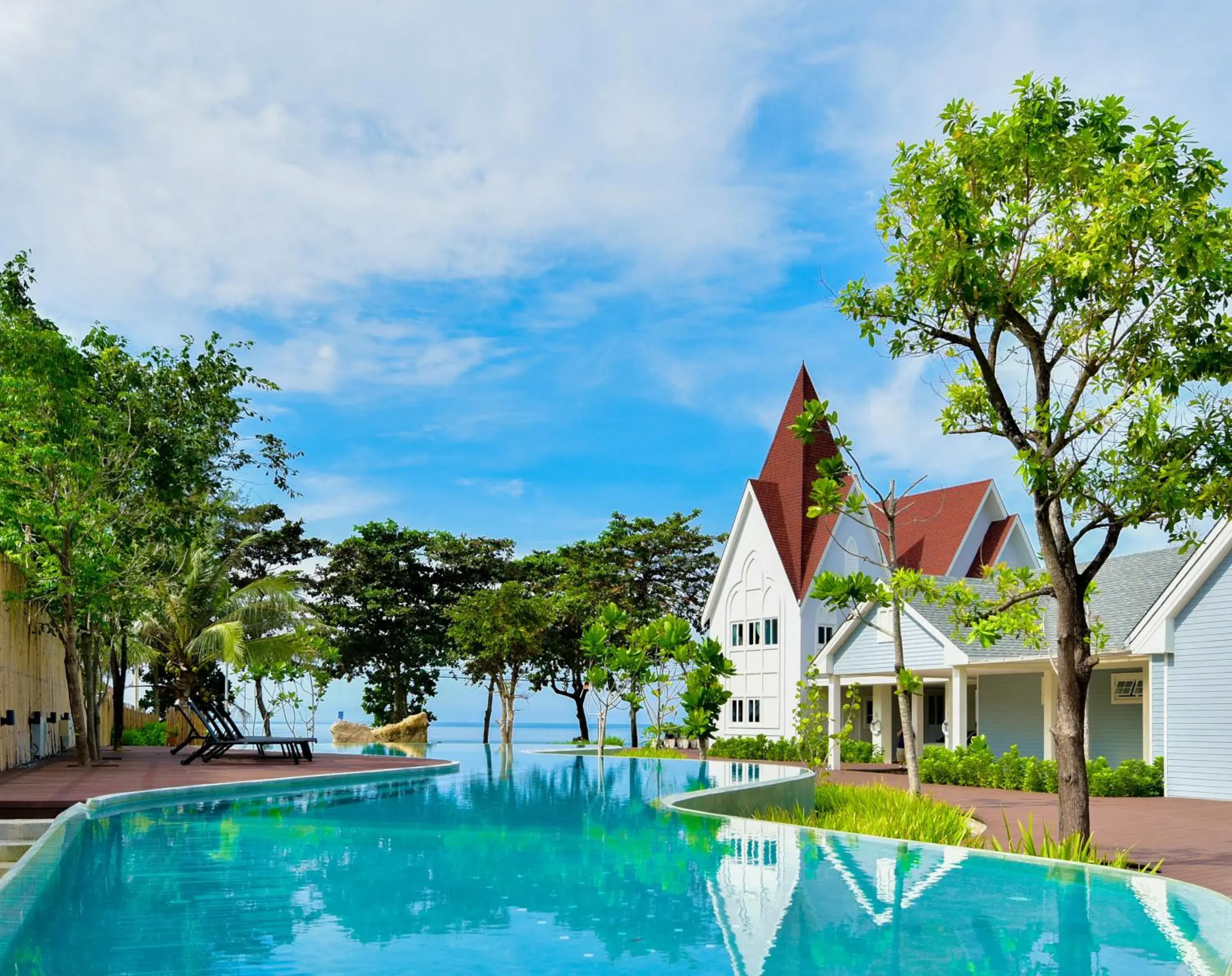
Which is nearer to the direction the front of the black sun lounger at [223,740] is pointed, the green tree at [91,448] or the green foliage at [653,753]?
the green foliage

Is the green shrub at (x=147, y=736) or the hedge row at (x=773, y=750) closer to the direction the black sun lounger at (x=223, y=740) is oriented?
the hedge row

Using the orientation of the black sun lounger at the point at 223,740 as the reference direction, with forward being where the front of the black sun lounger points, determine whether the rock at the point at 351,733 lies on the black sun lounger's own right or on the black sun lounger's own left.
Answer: on the black sun lounger's own left

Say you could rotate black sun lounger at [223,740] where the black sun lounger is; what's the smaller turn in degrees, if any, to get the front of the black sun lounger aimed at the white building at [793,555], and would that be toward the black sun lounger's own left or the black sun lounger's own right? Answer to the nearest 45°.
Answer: approximately 45° to the black sun lounger's own left

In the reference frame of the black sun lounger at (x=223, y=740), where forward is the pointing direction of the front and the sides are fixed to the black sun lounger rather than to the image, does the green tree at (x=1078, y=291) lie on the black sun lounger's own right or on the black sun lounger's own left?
on the black sun lounger's own right

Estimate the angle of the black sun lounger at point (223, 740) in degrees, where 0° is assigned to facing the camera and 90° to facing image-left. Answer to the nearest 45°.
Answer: approximately 270°

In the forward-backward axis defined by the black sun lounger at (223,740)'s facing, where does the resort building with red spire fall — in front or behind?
in front

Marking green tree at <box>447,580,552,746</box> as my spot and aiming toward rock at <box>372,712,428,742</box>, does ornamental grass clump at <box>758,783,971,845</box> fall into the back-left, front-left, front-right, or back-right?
back-left

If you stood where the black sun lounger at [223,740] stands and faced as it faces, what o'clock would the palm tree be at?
The palm tree is roughly at 9 o'clock from the black sun lounger.
